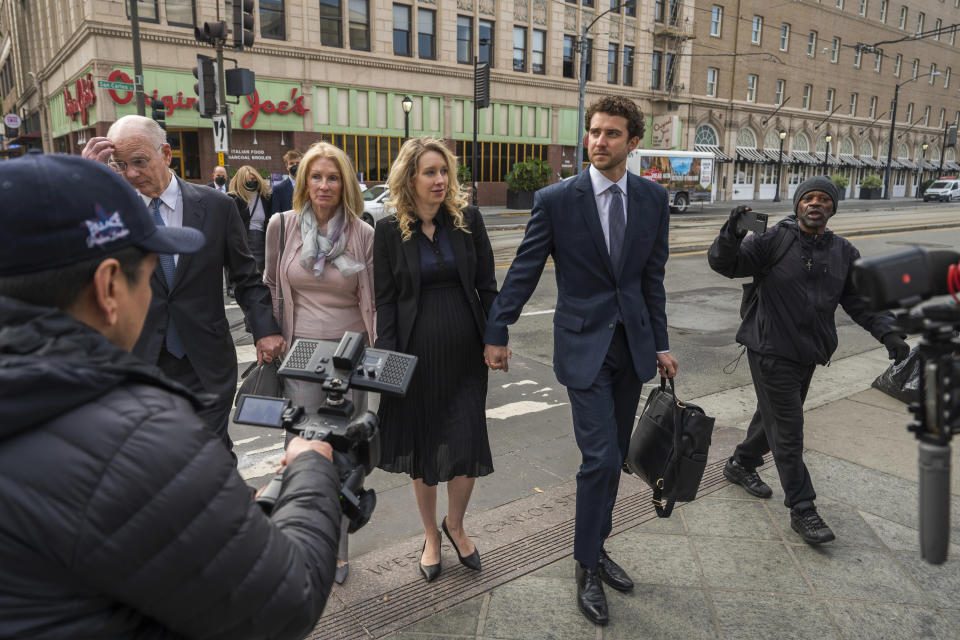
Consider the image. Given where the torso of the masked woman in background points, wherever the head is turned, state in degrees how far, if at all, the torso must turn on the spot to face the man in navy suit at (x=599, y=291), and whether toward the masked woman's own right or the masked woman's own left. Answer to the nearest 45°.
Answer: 0° — they already face them

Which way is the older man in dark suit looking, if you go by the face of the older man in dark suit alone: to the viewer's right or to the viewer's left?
to the viewer's left

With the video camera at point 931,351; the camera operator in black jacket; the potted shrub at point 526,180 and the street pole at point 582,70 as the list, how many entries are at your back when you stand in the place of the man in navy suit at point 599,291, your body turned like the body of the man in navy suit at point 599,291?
2

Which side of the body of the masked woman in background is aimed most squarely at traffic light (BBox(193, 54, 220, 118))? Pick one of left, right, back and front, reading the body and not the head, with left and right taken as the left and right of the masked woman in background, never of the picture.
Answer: back

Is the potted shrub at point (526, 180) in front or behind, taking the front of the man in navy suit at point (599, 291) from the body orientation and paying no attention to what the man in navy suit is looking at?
behind

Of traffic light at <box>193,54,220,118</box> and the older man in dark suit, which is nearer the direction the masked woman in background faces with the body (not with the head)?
the older man in dark suit

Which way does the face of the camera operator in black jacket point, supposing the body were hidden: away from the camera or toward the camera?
away from the camera

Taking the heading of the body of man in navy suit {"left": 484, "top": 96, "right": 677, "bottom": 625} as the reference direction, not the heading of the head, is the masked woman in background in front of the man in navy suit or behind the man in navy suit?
behind

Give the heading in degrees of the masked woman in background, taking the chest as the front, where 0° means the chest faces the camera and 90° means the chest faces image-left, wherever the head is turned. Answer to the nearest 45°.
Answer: approximately 0°

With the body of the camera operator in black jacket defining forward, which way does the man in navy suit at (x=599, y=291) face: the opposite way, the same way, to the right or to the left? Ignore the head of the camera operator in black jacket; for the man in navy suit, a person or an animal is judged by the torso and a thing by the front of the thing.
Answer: the opposite way

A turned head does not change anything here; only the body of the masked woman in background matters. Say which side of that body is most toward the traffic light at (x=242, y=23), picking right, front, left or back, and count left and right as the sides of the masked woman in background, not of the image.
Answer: back
